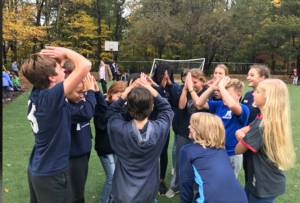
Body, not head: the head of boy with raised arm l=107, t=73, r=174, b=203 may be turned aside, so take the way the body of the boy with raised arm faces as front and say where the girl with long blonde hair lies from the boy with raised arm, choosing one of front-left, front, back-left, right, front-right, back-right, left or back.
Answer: right

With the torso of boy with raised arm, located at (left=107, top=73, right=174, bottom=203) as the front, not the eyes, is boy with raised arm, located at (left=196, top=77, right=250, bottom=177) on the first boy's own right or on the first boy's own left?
on the first boy's own right

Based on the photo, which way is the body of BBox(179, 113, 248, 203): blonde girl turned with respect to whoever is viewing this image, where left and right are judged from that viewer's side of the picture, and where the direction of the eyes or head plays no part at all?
facing away from the viewer and to the left of the viewer

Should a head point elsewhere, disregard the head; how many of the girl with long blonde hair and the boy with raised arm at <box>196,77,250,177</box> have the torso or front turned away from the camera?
0

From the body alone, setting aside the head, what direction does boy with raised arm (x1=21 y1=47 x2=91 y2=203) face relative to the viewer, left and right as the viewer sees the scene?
facing away from the viewer and to the right of the viewer

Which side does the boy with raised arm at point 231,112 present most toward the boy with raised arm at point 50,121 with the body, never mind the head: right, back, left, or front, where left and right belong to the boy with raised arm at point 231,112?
front

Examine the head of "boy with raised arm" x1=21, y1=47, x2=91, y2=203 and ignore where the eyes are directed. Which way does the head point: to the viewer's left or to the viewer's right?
to the viewer's right

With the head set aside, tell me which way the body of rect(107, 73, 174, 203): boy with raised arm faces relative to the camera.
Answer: away from the camera

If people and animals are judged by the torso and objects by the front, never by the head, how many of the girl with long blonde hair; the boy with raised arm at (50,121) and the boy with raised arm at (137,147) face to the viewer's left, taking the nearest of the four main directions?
1

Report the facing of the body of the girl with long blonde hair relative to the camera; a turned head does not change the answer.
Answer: to the viewer's left

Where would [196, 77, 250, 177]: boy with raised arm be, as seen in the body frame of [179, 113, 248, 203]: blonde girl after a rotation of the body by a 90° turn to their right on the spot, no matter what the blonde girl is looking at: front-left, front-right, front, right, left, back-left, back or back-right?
front-left

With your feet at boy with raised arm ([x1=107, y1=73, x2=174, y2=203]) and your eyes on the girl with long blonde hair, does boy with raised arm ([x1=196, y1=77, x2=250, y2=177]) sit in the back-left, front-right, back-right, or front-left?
front-left

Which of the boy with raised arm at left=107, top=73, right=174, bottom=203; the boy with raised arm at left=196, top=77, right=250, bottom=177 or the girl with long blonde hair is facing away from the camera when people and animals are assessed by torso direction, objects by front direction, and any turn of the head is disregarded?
the boy with raised arm at left=107, top=73, right=174, bottom=203

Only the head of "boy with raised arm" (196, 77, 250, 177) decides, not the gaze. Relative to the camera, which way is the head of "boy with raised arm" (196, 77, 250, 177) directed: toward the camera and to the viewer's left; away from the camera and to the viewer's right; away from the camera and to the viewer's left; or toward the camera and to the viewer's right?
toward the camera and to the viewer's left
